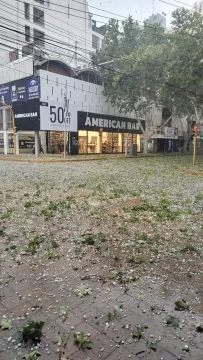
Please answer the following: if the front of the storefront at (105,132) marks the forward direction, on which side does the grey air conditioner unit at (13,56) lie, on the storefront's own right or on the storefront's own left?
on the storefront's own right

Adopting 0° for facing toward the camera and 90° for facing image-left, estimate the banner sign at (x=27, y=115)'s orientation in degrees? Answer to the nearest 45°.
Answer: approximately 45°

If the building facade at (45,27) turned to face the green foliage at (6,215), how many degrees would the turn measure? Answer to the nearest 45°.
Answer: approximately 45° to its right

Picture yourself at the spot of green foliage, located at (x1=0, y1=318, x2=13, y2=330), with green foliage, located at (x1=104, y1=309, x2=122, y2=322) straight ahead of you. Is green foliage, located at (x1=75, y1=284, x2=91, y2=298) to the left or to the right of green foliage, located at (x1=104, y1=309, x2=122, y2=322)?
left

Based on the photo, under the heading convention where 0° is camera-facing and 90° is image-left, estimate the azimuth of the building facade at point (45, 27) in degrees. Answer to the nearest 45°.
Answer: approximately 315°

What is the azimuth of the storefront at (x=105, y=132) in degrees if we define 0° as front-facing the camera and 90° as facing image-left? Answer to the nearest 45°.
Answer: approximately 315°

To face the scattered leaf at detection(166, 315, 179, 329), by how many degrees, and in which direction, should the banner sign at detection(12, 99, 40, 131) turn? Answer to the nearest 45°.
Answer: approximately 45° to its left

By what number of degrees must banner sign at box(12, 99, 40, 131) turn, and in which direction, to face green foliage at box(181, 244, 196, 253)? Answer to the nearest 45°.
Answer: approximately 45° to its left
